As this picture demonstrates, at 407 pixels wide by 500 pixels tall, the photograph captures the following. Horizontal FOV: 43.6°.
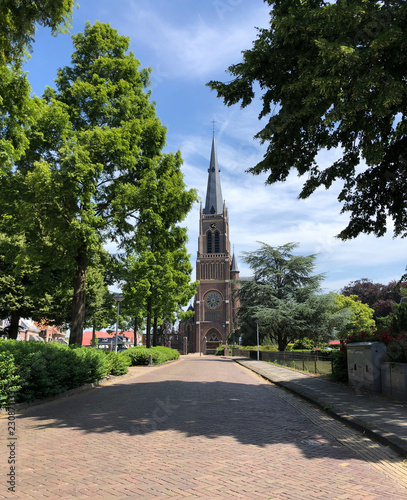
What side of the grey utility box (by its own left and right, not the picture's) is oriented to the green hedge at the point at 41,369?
front

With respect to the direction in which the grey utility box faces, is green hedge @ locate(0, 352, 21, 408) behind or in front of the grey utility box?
in front

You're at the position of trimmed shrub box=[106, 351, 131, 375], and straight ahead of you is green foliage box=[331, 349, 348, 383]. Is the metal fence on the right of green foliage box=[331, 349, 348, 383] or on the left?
left

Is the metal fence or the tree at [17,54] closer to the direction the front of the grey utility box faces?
the tree

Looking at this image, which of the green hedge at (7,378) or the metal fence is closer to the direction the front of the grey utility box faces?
the green hedge

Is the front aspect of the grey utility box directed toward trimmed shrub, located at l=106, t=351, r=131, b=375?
no

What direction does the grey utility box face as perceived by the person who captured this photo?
facing the viewer and to the left of the viewer

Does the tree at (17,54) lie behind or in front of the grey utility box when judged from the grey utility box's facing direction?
in front

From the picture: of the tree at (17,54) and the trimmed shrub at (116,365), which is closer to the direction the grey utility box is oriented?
the tree

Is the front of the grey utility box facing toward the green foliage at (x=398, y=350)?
no

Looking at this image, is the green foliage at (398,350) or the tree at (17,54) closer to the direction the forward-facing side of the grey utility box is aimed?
the tree
